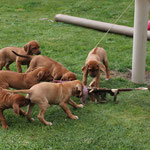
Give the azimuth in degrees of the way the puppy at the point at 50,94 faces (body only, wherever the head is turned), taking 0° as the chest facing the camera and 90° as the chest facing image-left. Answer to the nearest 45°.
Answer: approximately 270°

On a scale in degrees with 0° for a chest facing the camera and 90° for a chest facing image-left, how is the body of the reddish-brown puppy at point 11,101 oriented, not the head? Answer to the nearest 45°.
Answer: approximately 270°

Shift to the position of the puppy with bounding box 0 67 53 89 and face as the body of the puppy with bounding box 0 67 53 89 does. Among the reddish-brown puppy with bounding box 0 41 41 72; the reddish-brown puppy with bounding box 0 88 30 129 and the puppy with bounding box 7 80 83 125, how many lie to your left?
1

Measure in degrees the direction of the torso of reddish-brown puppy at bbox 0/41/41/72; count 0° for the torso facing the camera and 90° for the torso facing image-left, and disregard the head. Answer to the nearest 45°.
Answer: approximately 270°

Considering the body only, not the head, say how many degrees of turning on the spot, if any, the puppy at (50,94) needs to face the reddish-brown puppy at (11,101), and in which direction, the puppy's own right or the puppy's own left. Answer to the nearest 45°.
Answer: approximately 180°

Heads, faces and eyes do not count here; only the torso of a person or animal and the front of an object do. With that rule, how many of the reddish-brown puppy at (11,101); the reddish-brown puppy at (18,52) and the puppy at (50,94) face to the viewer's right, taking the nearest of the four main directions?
3

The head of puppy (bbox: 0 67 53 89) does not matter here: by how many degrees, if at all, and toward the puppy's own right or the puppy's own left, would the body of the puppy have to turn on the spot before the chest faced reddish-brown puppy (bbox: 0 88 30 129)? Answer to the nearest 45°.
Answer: approximately 90° to the puppy's own right

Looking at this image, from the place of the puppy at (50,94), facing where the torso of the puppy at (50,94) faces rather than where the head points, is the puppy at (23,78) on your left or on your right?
on your left

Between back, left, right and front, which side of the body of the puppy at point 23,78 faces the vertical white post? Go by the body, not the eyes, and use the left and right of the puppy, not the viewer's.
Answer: front

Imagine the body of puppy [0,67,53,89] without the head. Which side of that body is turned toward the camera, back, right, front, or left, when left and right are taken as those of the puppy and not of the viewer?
right

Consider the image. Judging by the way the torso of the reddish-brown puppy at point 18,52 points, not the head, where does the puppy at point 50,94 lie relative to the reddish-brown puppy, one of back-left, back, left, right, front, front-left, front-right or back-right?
right

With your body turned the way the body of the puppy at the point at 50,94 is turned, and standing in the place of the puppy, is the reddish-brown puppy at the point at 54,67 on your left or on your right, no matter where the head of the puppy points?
on your left
